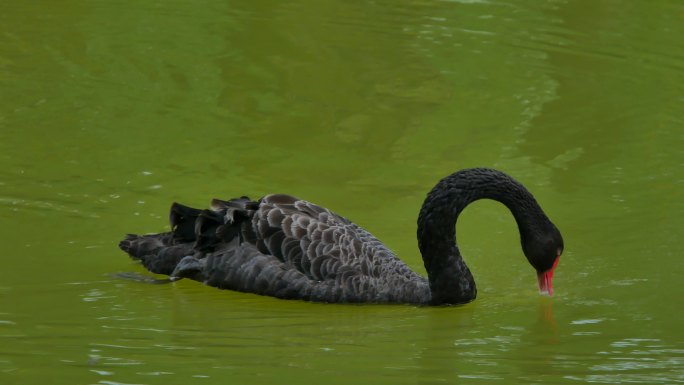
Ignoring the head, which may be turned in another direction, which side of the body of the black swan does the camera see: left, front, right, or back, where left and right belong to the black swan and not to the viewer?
right
